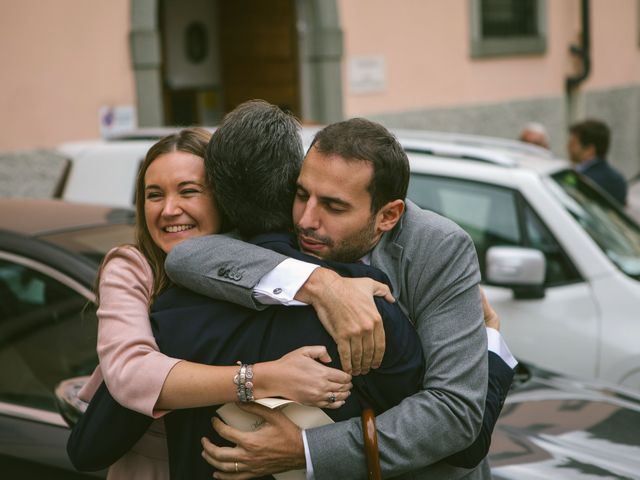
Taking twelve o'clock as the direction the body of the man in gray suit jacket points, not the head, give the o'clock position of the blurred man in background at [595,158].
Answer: The blurred man in background is roughly at 5 o'clock from the man in gray suit jacket.

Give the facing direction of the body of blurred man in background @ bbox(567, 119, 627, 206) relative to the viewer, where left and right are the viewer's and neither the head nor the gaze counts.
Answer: facing to the left of the viewer

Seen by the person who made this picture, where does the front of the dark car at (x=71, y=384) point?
facing the viewer and to the right of the viewer

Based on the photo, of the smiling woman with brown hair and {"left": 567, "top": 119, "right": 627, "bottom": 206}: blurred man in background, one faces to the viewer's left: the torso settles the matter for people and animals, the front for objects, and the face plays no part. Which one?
the blurred man in background

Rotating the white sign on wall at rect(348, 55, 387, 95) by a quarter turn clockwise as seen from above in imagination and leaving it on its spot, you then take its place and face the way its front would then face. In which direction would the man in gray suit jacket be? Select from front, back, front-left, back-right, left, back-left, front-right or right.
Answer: left

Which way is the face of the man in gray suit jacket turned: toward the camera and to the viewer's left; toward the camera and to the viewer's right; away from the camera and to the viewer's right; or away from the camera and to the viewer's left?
toward the camera and to the viewer's left

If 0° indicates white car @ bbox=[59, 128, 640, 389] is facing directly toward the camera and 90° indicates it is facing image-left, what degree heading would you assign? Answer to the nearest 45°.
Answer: approximately 315°

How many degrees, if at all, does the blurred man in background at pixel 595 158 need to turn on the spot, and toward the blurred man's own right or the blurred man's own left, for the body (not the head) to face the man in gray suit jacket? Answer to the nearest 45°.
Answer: approximately 90° to the blurred man's own left

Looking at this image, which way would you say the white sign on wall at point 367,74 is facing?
toward the camera

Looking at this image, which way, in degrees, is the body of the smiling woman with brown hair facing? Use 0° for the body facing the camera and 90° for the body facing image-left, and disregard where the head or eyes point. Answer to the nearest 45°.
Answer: approximately 315°

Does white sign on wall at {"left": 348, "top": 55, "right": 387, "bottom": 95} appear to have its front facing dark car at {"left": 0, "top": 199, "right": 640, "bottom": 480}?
yes

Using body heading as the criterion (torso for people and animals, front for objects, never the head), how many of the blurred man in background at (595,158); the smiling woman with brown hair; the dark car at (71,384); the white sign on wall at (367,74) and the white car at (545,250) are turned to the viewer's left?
1

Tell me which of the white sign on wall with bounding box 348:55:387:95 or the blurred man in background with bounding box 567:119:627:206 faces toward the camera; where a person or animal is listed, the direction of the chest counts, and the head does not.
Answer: the white sign on wall
